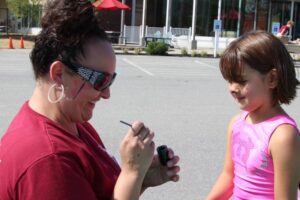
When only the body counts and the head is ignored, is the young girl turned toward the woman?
yes

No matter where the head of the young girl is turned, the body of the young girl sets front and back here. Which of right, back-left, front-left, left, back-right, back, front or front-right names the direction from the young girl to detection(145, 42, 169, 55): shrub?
back-right

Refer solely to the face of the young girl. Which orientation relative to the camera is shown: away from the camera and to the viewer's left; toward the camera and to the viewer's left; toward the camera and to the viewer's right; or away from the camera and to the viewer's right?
toward the camera and to the viewer's left

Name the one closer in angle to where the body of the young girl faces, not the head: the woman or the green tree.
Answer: the woman

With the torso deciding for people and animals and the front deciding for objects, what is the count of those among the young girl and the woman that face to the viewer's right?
1

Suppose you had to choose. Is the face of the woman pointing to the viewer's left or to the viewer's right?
to the viewer's right

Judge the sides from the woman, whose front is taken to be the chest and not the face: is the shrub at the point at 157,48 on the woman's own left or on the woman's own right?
on the woman's own left

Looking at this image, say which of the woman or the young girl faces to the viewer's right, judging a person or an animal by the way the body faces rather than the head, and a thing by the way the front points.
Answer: the woman

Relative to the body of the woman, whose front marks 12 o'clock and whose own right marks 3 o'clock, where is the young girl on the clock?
The young girl is roughly at 11 o'clock from the woman.

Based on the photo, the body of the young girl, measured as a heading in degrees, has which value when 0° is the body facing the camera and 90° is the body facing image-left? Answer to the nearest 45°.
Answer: approximately 45°

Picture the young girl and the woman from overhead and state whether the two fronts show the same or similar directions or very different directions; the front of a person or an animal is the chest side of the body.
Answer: very different directions

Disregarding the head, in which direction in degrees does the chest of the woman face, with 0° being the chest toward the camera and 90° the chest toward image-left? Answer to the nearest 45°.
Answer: approximately 270°
